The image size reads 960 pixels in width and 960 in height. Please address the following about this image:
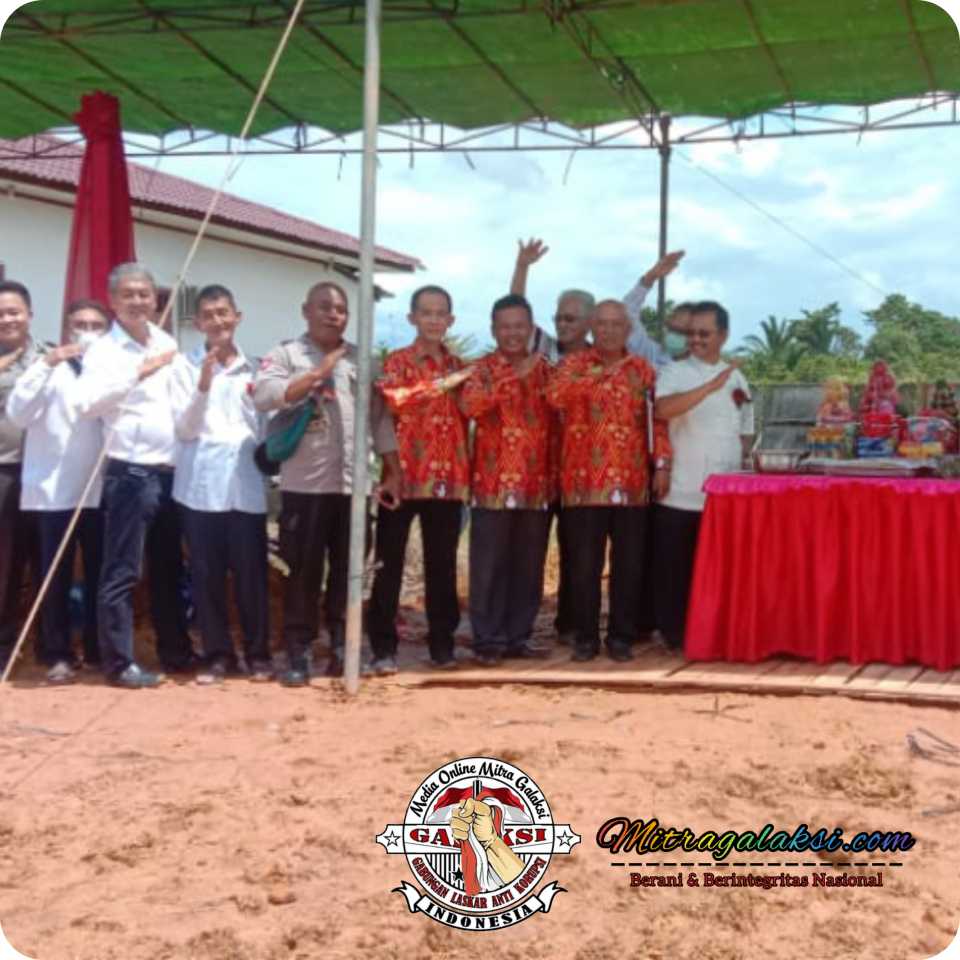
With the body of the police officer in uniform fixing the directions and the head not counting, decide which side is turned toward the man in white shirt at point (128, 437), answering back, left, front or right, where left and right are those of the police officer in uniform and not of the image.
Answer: right

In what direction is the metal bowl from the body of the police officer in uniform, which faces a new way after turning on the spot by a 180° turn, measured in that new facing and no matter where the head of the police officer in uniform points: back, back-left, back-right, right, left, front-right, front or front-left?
right

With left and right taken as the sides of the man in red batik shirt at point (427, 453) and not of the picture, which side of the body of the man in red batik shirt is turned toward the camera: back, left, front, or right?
front

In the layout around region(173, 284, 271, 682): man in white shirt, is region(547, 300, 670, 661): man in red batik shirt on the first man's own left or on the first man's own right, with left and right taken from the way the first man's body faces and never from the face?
on the first man's own left

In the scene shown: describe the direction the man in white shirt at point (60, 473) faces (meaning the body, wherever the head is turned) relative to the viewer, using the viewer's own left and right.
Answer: facing the viewer and to the right of the viewer

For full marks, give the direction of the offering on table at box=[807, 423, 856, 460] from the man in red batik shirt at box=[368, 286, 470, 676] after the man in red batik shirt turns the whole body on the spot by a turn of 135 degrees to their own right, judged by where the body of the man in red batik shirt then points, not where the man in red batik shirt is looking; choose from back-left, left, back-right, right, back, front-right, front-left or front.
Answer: back-right

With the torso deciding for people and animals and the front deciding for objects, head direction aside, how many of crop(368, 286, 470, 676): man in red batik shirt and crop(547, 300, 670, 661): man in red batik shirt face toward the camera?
2

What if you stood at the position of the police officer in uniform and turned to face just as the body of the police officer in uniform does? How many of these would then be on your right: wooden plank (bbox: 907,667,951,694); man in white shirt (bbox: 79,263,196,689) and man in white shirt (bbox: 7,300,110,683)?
2

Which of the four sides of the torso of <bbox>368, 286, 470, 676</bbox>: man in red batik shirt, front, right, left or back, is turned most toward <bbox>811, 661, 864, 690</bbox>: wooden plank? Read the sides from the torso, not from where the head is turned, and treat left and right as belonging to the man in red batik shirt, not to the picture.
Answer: left

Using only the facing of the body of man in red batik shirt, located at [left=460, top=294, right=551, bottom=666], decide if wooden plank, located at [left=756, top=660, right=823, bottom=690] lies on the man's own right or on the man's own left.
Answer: on the man's own left

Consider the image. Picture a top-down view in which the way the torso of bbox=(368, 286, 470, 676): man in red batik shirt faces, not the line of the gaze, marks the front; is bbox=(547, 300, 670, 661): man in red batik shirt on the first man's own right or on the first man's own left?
on the first man's own left
